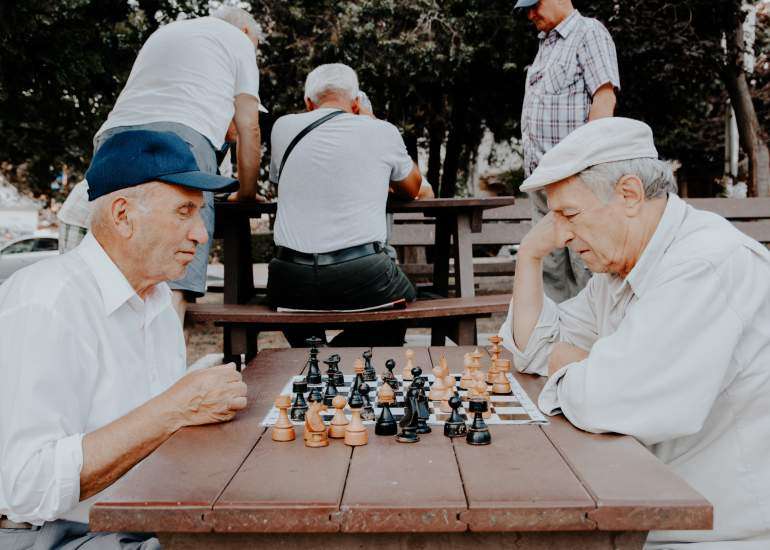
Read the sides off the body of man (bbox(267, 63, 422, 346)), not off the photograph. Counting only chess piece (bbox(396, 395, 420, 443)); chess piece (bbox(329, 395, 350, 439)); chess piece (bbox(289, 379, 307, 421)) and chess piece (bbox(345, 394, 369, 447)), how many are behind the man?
4

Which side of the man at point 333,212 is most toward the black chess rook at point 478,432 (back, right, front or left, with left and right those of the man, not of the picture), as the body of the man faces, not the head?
back

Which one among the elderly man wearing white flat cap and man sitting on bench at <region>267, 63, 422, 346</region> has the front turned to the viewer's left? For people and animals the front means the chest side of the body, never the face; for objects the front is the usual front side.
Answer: the elderly man wearing white flat cap

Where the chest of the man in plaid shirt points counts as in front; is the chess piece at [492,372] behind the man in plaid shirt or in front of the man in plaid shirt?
in front

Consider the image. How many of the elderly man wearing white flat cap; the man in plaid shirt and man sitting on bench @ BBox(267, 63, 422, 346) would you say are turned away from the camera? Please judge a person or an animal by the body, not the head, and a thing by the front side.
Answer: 1

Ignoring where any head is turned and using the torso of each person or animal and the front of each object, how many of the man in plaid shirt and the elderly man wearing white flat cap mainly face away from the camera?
0

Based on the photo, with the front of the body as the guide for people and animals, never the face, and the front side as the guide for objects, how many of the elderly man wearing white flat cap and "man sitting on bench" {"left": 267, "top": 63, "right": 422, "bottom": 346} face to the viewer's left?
1

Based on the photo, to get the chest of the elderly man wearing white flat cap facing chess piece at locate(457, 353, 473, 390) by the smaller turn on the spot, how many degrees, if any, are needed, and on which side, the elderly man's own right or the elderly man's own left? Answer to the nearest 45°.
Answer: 0° — they already face it

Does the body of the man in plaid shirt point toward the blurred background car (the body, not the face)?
no

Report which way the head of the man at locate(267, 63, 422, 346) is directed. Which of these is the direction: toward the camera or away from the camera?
away from the camera

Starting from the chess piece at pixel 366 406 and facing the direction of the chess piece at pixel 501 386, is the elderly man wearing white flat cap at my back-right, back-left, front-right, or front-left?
front-right

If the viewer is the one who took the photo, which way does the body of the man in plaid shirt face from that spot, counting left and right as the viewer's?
facing the viewer and to the left of the viewer

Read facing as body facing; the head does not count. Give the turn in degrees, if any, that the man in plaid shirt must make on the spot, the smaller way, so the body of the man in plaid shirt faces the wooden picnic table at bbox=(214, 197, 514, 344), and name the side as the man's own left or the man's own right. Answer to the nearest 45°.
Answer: approximately 45° to the man's own right

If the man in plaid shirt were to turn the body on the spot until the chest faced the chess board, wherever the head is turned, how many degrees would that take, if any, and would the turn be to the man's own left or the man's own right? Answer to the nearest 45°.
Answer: approximately 45° to the man's own left

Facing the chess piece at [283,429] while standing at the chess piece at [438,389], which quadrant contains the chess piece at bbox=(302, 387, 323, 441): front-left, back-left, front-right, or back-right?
front-right

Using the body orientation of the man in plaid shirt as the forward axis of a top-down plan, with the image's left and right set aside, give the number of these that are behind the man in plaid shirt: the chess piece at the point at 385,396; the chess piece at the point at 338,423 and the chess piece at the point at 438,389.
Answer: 0

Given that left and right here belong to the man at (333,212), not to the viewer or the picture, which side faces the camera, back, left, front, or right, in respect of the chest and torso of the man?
back

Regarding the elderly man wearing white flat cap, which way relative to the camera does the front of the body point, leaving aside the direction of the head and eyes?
to the viewer's left
